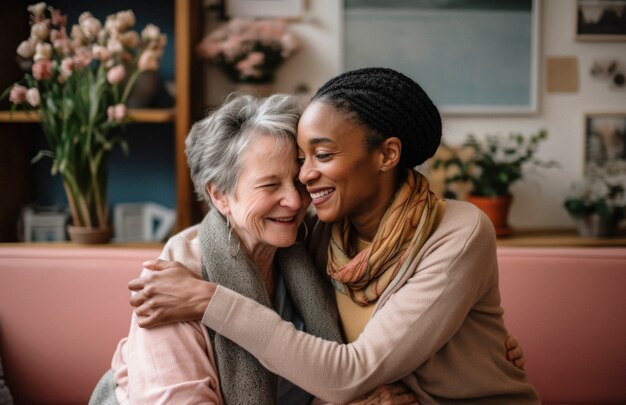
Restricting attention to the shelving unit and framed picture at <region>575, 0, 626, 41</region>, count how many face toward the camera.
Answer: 2

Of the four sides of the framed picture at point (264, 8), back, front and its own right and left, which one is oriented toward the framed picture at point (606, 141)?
left

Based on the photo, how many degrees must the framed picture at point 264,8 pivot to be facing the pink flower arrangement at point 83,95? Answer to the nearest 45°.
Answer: approximately 45° to its right

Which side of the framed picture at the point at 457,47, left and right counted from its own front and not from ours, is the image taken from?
front

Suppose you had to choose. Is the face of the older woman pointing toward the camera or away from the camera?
toward the camera

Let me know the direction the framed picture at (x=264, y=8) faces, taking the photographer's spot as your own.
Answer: facing the viewer

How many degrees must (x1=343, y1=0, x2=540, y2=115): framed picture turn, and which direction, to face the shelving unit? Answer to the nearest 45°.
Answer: approximately 45° to its right

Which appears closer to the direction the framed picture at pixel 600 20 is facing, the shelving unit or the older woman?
the older woman

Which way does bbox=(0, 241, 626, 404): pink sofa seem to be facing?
toward the camera
